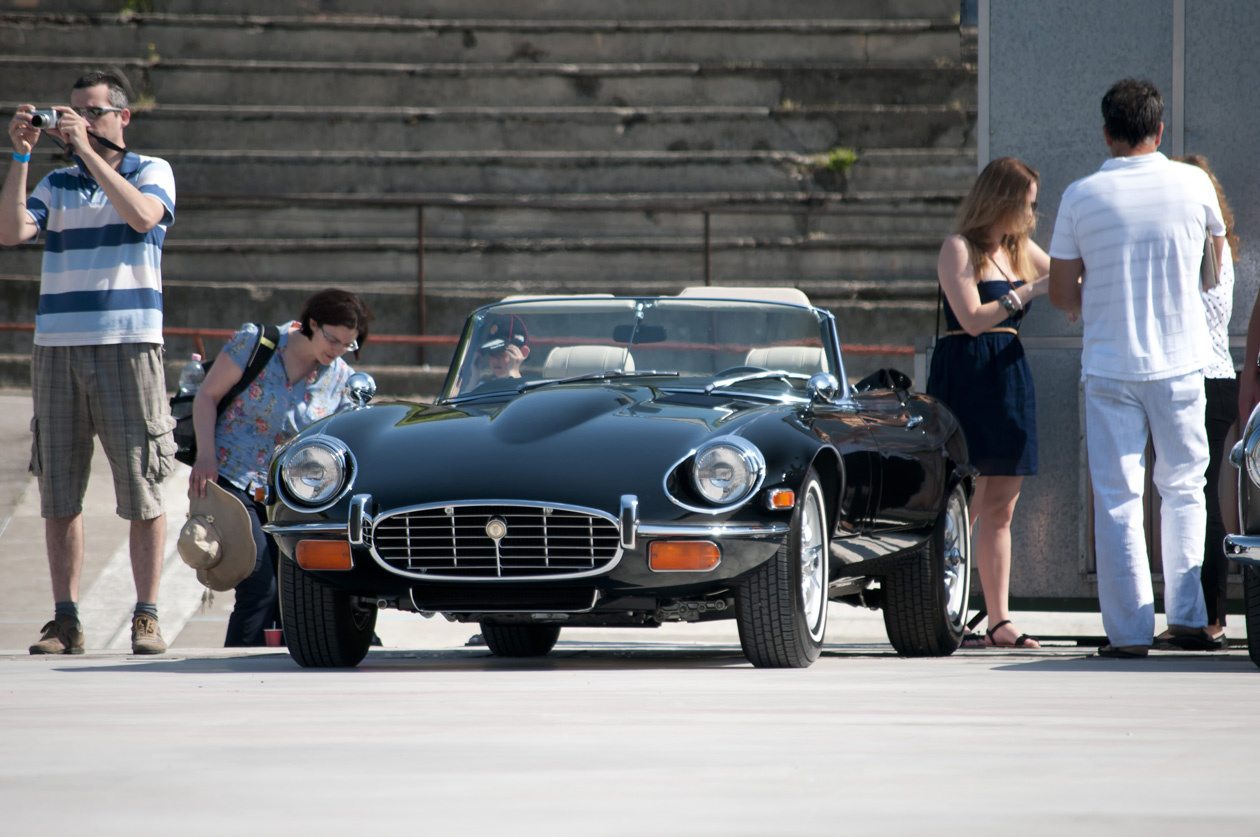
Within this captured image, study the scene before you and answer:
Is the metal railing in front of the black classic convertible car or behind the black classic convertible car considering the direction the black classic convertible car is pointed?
behind

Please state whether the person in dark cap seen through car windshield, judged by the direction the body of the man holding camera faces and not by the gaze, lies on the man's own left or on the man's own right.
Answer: on the man's own left

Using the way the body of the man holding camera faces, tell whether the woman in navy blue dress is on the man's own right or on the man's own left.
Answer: on the man's own left

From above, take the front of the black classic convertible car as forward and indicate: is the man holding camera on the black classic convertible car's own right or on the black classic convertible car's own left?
on the black classic convertible car's own right

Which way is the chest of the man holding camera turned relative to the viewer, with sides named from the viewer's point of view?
facing the viewer and to the left of the viewer

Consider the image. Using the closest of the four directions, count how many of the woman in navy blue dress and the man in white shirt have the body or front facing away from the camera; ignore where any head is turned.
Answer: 1

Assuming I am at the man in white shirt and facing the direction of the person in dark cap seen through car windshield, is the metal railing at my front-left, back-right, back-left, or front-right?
front-right

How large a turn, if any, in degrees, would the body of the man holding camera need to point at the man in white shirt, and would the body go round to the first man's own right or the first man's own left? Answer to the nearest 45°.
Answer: approximately 90° to the first man's own left

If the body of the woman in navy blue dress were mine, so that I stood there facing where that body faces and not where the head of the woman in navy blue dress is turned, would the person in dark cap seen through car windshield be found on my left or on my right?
on my right

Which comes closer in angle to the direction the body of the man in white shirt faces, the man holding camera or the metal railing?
the metal railing

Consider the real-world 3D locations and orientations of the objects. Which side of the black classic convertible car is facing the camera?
front

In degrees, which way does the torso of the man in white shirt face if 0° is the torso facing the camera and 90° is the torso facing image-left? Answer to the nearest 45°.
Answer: approximately 180°

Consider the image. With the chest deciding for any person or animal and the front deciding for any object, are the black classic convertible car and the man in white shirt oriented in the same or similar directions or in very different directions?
very different directions

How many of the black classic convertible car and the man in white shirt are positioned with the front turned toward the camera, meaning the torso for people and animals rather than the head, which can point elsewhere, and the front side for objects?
1

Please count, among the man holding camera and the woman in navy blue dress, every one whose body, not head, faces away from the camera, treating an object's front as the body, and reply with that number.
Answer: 0

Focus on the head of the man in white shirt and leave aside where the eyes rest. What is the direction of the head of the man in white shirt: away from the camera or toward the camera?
away from the camera

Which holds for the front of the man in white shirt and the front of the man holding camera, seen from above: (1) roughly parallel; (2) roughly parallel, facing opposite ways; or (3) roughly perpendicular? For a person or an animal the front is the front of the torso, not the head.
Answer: roughly parallel, facing opposite ways

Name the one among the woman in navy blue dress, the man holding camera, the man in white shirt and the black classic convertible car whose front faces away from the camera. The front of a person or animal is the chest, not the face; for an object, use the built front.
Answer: the man in white shirt

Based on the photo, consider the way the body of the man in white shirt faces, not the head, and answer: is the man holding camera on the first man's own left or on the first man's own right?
on the first man's own left
